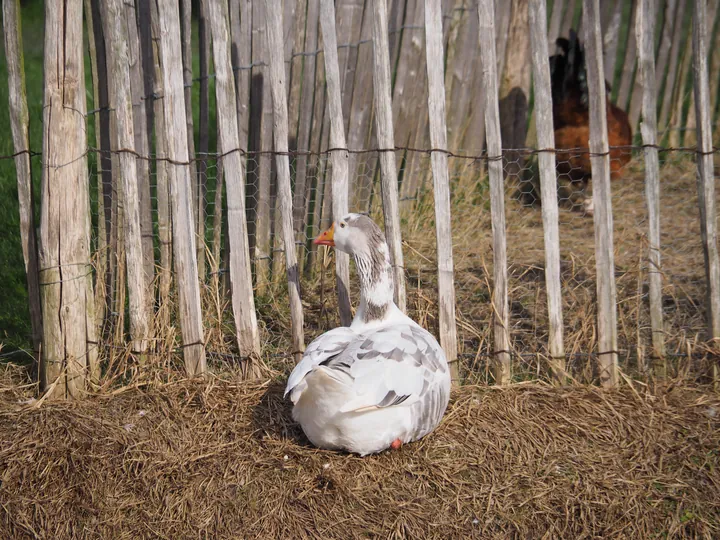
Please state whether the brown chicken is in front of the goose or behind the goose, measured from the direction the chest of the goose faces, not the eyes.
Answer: in front

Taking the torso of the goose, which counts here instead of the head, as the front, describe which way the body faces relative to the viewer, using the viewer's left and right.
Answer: facing away from the viewer and to the right of the viewer
